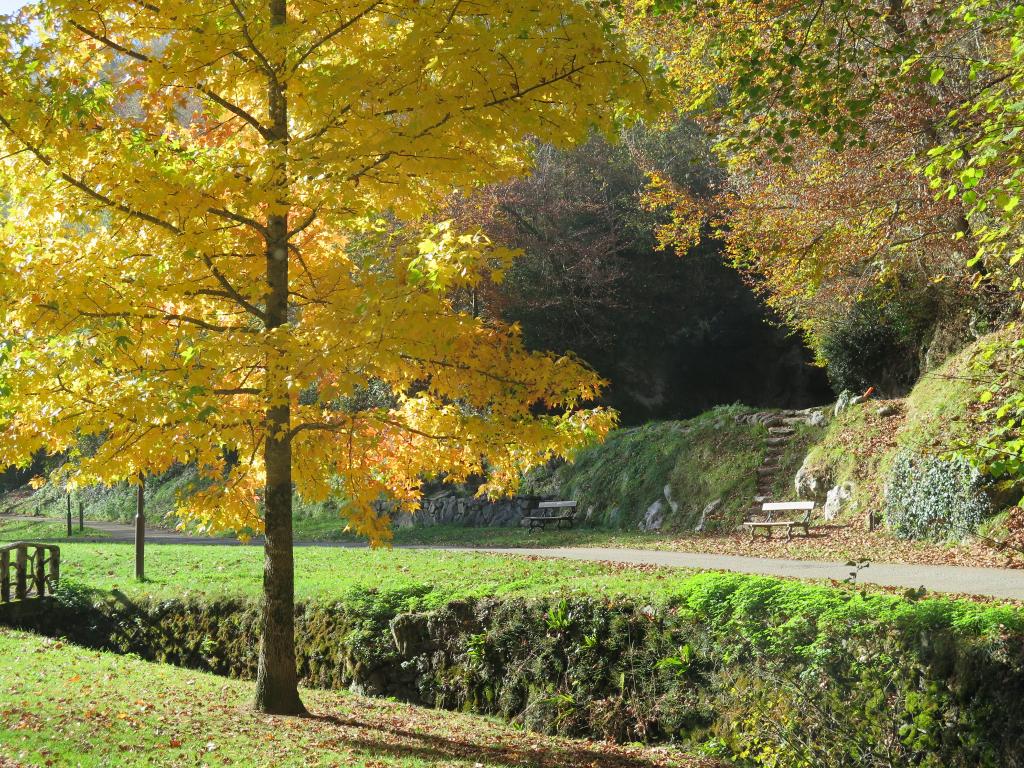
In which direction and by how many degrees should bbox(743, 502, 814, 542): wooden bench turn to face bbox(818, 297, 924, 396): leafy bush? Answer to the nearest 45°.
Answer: approximately 180°

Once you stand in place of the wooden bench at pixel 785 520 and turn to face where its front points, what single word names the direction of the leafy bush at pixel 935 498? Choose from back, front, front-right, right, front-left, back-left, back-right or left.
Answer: left

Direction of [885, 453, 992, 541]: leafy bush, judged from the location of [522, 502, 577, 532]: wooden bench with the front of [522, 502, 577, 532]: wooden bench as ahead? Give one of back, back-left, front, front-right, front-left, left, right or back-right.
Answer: left

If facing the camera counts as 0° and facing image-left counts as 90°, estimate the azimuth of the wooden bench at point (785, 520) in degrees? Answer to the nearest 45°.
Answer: approximately 45°

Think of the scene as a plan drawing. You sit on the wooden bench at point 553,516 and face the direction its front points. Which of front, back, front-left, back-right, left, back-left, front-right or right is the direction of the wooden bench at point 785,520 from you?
left

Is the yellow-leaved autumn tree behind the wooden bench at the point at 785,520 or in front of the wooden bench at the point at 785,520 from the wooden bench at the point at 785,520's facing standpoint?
in front

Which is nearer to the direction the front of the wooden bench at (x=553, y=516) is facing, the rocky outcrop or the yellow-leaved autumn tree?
the yellow-leaved autumn tree

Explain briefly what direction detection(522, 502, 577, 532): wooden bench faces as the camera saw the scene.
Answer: facing the viewer and to the left of the viewer

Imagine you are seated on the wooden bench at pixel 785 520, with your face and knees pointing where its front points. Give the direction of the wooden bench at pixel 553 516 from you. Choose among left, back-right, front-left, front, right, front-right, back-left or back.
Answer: right

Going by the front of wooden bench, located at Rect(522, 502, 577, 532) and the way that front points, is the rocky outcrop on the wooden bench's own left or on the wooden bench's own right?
on the wooden bench's own left

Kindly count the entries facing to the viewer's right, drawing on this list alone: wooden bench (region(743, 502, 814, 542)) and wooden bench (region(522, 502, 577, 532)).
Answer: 0
